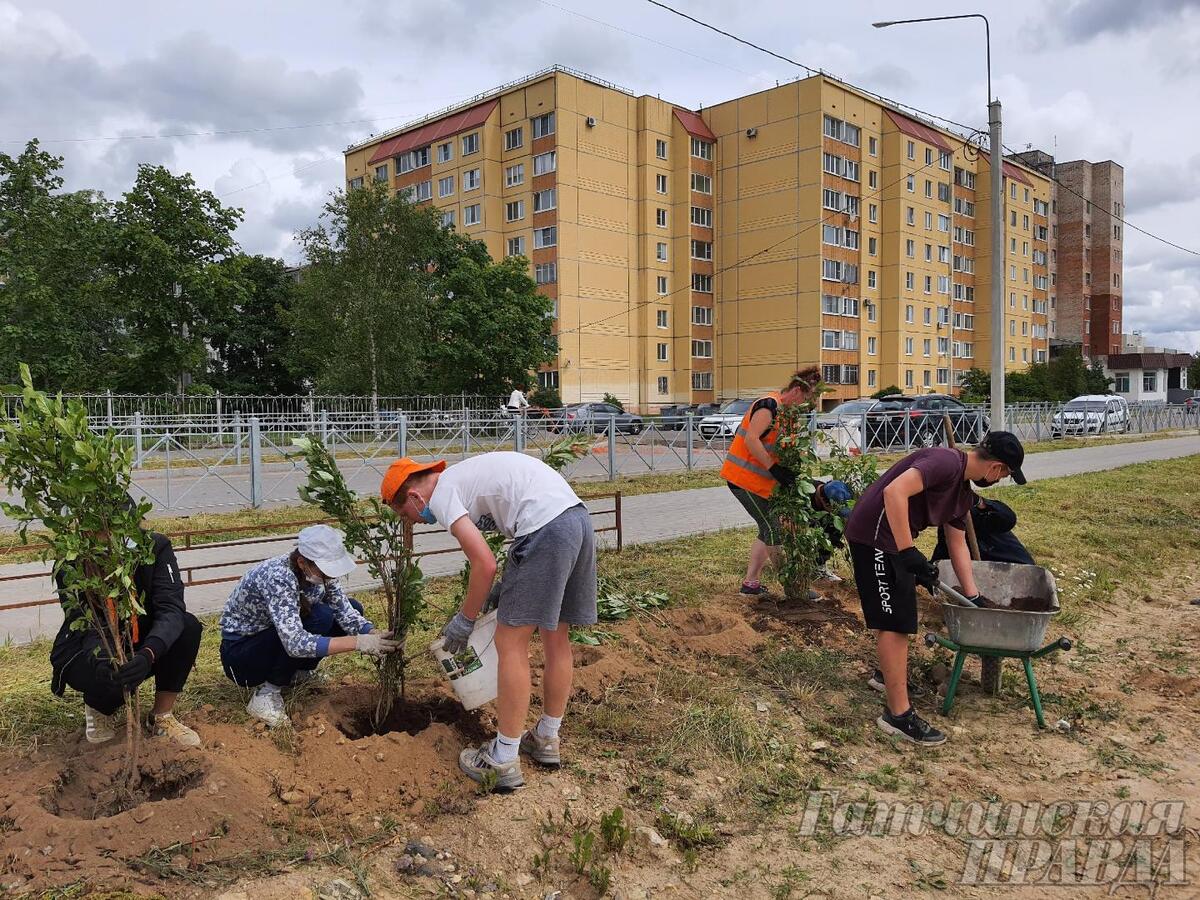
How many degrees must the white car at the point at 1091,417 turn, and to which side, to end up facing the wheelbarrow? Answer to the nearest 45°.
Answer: approximately 45° to its left

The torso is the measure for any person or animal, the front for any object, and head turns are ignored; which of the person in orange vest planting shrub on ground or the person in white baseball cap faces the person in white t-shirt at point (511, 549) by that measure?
the person in white baseball cap

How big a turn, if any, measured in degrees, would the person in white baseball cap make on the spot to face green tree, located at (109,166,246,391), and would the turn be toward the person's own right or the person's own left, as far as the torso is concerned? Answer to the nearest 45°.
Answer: approximately 135° to the person's own left

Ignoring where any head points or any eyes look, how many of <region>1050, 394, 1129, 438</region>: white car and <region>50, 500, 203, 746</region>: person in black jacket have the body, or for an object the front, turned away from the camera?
0

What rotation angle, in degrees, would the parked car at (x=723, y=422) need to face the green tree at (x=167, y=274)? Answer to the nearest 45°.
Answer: approximately 45° to its right

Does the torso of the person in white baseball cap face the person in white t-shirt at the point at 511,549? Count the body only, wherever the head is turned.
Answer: yes

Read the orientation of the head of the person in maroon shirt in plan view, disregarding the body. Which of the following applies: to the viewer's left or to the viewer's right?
to the viewer's right

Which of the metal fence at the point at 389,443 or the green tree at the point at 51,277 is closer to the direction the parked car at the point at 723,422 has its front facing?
the metal fence

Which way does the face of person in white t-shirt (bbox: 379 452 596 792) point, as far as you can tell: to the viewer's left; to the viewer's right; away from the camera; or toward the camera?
to the viewer's left

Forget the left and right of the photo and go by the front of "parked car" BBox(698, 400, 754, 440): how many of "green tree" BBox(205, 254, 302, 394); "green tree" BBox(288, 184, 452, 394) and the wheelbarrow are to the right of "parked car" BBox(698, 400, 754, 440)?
2
